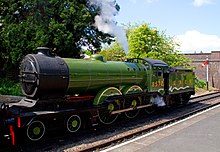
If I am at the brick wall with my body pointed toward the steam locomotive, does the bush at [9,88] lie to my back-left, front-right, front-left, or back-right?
front-right

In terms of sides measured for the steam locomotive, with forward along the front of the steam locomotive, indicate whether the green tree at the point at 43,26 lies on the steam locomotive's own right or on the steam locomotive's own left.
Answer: on the steam locomotive's own right

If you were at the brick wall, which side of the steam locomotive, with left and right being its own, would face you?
back

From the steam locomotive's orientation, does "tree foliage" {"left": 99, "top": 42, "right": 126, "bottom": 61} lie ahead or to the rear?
to the rear

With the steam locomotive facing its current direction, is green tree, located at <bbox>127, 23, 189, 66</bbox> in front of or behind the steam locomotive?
behind

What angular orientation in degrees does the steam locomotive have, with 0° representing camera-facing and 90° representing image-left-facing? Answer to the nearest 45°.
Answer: approximately 45°
